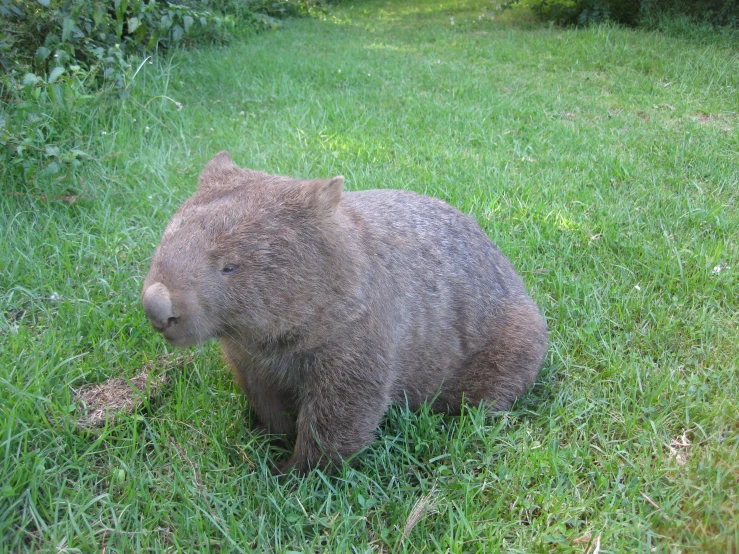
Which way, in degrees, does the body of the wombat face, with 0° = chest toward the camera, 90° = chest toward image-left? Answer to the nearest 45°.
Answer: approximately 45°
